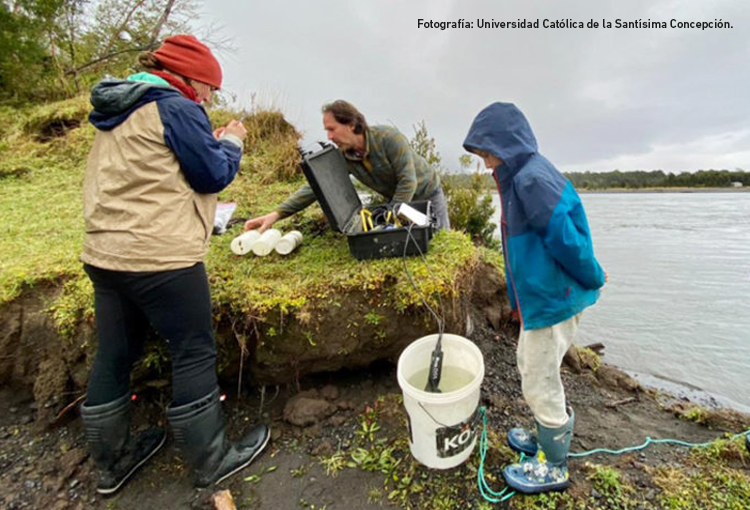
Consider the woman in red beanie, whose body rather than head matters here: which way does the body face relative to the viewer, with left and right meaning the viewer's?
facing away from the viewer and to the right of the viewer

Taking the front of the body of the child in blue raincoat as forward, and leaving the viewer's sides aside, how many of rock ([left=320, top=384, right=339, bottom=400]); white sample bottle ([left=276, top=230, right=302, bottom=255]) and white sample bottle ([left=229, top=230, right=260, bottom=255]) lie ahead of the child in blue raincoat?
3

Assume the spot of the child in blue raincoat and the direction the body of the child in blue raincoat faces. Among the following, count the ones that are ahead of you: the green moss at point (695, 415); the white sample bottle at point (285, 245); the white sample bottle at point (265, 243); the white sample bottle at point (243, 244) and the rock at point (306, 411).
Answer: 4

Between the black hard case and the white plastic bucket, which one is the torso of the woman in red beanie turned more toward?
the black hard case

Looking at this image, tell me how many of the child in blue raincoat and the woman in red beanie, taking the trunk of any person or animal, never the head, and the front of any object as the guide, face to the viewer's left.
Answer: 1

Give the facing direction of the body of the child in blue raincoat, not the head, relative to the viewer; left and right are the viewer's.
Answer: facing to the left of the viewer

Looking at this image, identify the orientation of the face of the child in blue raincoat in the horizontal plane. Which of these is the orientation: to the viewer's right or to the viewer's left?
to the viewer's left

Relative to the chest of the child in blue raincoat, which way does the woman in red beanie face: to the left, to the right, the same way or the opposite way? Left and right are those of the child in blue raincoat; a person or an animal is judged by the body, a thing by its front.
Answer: to the right
